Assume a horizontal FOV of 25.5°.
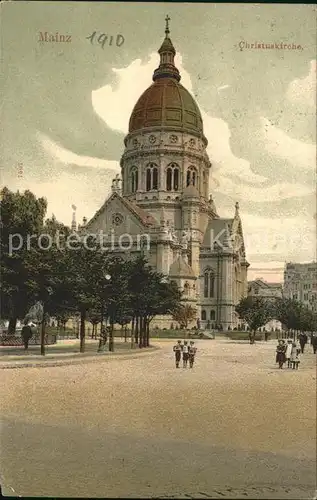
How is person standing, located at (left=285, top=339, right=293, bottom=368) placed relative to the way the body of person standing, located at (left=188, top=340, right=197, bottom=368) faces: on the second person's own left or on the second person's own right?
on the second person's own left

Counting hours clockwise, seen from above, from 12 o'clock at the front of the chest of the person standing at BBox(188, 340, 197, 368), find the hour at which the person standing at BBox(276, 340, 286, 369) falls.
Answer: the person standing at BBox(276, 340, 286, 369) is roughly at 9 o'clock from the person standing at BBox(188, 340, 197, 368).

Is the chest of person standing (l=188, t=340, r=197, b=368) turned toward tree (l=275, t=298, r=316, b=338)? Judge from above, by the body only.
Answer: no

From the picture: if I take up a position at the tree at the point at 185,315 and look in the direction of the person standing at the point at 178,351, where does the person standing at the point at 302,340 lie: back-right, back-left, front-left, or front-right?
front-left

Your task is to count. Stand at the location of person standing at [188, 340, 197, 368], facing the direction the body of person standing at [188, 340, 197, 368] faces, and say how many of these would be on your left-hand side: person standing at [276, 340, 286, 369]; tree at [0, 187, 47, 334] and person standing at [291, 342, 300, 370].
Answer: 2

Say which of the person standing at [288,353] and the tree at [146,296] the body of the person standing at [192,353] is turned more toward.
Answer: the person standing

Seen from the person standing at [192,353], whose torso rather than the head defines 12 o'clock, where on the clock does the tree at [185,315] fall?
The tree is roughly at 6 o'clock from the person standing.

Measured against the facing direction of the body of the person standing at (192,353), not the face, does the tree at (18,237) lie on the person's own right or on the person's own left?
on the person's own right

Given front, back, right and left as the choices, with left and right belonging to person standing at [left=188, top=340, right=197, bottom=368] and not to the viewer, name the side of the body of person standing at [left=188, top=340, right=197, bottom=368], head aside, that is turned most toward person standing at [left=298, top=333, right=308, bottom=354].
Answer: left

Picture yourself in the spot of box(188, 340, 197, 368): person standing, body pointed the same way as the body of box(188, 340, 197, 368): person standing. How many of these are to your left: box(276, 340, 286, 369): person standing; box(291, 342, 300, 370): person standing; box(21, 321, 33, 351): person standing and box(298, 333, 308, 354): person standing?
3

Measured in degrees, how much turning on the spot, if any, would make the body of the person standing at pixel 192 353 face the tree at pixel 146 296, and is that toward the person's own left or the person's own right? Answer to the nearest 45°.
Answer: approximately 135° to the person's own right

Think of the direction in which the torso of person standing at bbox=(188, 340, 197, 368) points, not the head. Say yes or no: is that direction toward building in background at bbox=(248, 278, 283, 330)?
no

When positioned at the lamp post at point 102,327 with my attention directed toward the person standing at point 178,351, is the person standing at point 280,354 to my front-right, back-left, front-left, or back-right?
front-left

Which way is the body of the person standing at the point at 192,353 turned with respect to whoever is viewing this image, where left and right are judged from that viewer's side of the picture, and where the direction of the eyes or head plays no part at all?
facing the viewer

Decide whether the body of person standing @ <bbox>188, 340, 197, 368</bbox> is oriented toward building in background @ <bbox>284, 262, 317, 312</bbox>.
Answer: no
